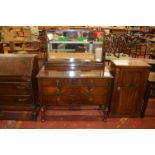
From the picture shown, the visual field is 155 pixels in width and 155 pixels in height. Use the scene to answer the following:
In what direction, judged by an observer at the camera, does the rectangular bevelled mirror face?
facing the viewer

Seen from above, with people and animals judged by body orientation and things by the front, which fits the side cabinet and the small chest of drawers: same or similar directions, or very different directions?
same or similar directions

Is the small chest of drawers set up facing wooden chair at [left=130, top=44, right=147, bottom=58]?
no

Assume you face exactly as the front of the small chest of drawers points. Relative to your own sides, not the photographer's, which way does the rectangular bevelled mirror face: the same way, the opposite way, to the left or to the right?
the same way

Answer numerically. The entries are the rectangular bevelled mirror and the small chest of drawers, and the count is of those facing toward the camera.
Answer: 2

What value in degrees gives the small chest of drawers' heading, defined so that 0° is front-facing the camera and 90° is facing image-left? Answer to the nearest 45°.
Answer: approximately 0°

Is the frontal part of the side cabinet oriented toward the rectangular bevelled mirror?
no

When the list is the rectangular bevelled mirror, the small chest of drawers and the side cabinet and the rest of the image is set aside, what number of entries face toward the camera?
3

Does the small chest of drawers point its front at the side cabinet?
no

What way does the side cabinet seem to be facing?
toward the camera

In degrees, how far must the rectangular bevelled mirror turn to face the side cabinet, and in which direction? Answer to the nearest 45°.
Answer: approximately 90° to its left

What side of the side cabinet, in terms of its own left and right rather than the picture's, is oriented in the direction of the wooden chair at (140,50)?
back

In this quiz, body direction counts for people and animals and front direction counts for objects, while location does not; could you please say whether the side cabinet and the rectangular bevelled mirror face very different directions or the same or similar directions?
same or similar directions
